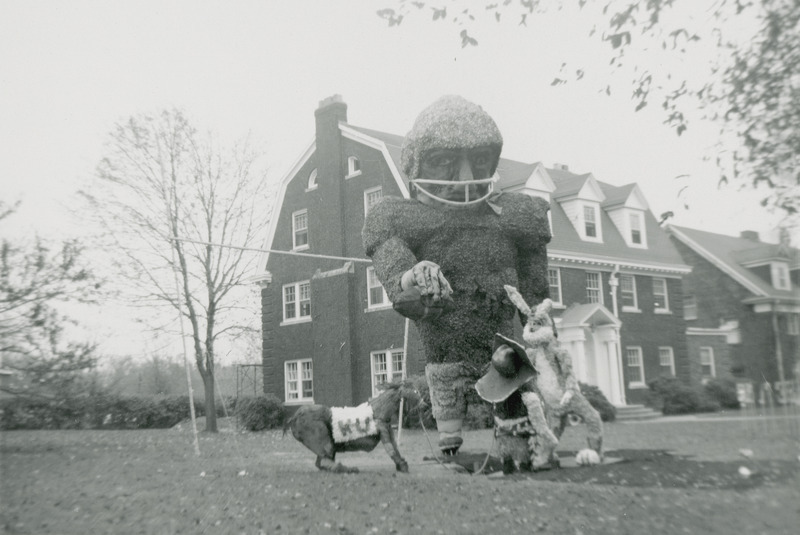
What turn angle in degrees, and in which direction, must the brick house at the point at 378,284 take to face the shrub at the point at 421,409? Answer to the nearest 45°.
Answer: approximately 45° to its right

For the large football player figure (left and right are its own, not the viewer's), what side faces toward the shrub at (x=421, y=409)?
back

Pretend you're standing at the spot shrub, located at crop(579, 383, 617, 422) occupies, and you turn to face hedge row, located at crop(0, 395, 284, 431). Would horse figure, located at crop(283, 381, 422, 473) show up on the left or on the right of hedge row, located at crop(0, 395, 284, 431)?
left

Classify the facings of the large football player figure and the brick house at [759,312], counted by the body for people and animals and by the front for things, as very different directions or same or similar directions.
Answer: same or similar directions

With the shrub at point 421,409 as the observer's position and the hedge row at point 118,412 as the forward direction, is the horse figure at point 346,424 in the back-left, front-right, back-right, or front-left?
front-left

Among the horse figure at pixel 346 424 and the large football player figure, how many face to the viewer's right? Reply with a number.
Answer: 1

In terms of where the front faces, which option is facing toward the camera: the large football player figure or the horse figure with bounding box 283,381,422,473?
the large football player figure

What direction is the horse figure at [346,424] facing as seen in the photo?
to the viewer's right

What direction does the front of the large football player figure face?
toward the camera

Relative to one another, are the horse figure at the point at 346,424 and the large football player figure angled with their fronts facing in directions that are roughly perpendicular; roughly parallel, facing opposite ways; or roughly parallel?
roughly perpendicular
